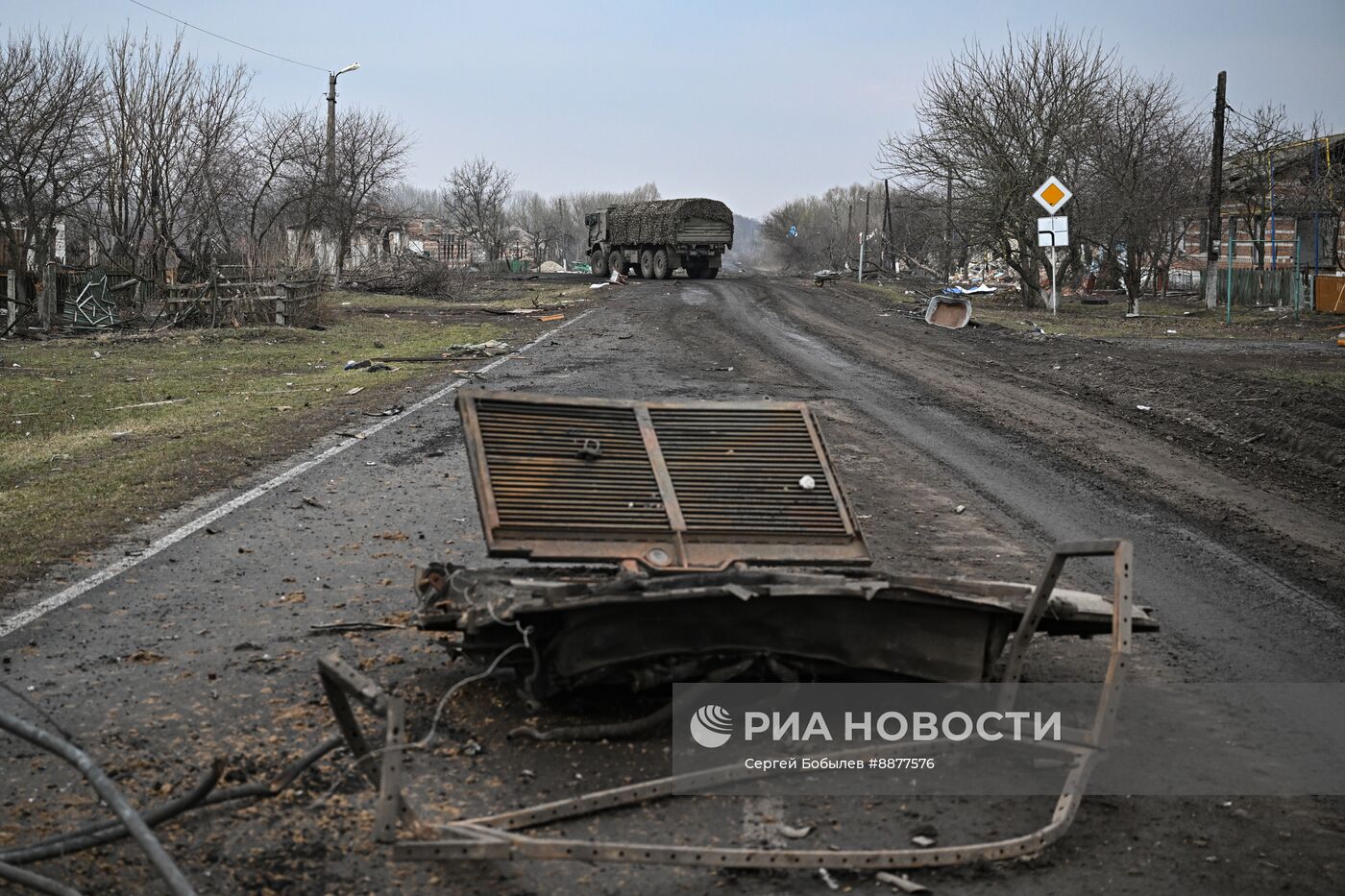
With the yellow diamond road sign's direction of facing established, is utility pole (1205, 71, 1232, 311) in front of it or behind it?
behind

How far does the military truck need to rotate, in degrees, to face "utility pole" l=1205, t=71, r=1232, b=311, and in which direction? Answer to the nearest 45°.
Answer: approximately 180°

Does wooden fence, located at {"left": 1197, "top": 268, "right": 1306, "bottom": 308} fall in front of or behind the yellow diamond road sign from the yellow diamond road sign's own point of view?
behind

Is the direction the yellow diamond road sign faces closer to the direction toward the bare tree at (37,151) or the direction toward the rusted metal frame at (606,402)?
the rusted metal frame

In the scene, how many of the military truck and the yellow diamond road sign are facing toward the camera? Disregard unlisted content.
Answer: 1

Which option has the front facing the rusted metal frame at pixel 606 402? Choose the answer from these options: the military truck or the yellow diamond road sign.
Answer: the yellow diamond road sign

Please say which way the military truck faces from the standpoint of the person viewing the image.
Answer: facing away from the viewer and to the left of the viewer

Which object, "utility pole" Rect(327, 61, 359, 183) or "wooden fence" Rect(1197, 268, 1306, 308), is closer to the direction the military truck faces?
the utility pole

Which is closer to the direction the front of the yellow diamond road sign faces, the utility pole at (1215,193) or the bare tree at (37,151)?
the bare tree

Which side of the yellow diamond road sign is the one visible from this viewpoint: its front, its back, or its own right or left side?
front

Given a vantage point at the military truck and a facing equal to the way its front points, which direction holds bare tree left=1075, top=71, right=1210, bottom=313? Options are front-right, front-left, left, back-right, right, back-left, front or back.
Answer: back

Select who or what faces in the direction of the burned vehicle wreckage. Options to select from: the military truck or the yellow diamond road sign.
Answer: the yellow diamond road sign

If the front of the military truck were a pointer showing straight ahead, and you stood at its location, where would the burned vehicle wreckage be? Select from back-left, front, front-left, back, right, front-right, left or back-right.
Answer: back-left
